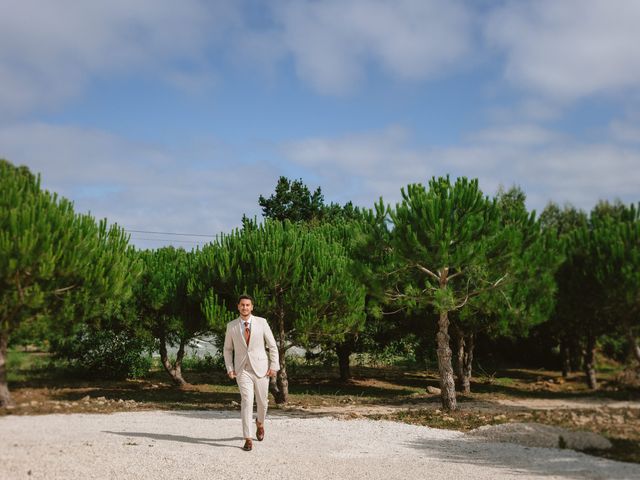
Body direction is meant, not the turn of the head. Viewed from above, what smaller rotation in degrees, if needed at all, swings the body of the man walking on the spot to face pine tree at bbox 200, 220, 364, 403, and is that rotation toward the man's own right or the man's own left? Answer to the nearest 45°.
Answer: approximately 180°

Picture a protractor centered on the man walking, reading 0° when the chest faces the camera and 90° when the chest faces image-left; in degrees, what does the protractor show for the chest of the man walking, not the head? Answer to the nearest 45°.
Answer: approximately 0°

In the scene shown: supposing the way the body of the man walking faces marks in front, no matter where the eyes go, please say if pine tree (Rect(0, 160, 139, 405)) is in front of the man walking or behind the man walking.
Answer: behind

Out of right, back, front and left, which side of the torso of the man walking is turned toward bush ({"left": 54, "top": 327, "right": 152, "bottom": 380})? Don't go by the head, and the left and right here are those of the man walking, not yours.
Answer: back

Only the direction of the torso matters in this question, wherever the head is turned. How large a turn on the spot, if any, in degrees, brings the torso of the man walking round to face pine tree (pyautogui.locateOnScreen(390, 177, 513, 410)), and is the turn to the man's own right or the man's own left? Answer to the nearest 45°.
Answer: approximately 135° to the man's own left
